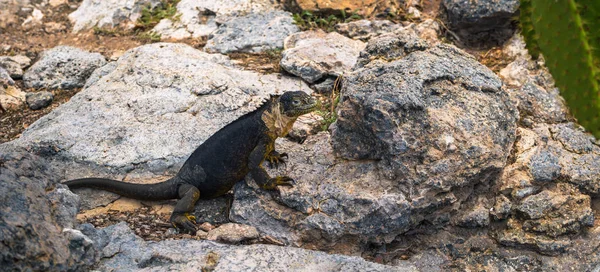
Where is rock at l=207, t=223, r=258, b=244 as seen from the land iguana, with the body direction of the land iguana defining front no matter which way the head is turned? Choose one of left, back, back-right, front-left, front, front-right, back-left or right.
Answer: right

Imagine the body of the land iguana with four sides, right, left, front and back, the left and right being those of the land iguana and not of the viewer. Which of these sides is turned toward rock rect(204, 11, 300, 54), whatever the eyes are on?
left

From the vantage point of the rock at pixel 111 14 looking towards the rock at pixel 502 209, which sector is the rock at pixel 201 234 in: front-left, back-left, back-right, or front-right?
front-right

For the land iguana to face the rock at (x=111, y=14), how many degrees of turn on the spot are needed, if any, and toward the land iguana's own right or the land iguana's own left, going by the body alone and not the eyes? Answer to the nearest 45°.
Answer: approximately 90° to the land iguana's own left

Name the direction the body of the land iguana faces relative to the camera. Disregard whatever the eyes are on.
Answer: to the viewer's right

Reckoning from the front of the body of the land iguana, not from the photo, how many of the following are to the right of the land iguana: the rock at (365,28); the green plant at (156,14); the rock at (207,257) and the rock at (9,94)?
1

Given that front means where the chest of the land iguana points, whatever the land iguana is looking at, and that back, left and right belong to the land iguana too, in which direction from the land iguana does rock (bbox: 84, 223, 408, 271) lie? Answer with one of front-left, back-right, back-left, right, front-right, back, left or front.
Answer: right

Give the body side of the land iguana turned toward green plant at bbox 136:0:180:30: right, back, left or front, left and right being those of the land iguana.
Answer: left

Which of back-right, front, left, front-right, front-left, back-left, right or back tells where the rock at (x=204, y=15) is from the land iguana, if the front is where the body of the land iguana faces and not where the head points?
left

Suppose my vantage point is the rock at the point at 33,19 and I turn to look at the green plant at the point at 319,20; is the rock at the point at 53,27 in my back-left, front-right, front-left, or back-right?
front-right

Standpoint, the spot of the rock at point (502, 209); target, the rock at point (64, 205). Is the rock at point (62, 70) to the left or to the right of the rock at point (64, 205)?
right

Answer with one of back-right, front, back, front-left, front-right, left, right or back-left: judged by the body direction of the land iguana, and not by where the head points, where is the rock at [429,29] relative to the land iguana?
front-left

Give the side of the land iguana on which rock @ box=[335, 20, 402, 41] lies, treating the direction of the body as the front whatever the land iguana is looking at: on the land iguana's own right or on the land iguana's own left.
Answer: on the land iguana's own left

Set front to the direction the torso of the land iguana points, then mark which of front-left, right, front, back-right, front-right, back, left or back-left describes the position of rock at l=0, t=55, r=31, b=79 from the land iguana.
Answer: back-left

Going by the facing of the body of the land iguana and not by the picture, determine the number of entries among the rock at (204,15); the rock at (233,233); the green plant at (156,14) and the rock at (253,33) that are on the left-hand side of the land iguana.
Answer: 3
